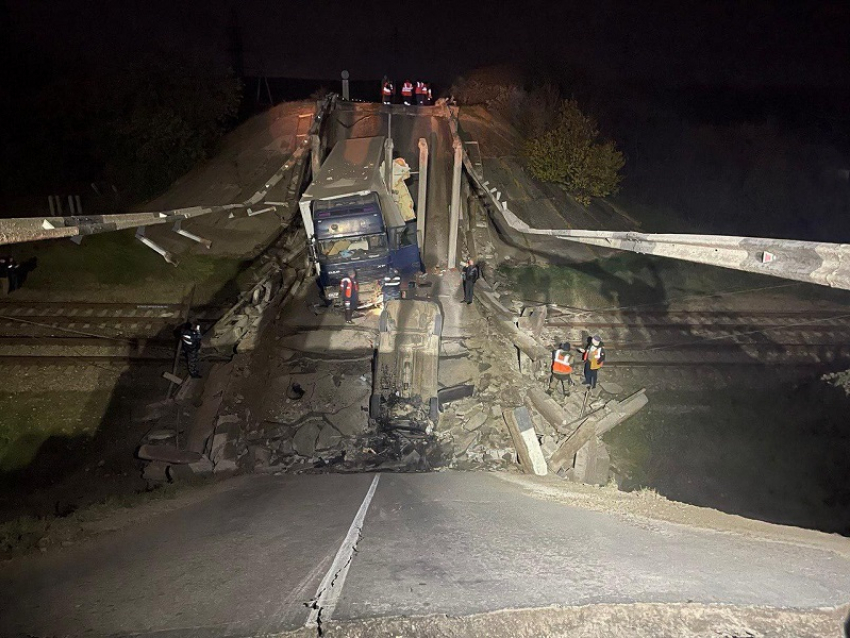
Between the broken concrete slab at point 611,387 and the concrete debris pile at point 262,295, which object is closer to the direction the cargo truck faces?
the broken concrete slab

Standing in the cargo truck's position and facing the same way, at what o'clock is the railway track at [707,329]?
The railway track is roughly at 9 o'clock from the cargo truck.

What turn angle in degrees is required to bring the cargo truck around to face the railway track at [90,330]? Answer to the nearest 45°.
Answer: approximately 90° to its right

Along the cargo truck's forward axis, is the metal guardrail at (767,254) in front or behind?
in front

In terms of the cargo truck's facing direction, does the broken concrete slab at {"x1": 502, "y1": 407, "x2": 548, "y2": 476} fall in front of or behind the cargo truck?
in front

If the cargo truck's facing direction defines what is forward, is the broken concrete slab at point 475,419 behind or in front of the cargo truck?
in front

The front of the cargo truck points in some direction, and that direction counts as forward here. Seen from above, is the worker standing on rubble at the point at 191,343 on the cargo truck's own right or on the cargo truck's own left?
on the cargo truck's own right

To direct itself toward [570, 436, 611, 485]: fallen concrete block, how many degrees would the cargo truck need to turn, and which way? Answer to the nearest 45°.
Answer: approximately 45° to its left

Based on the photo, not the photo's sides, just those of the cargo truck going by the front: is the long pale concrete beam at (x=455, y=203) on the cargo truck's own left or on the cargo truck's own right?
on the cargo truck's own left

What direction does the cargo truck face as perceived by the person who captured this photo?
facing the viewer

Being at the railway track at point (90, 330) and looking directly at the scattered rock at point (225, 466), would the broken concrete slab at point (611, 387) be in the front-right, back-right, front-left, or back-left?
front-left

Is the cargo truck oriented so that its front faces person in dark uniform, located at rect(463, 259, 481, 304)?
no

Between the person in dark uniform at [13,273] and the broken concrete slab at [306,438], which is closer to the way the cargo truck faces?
the broken concrete slab
